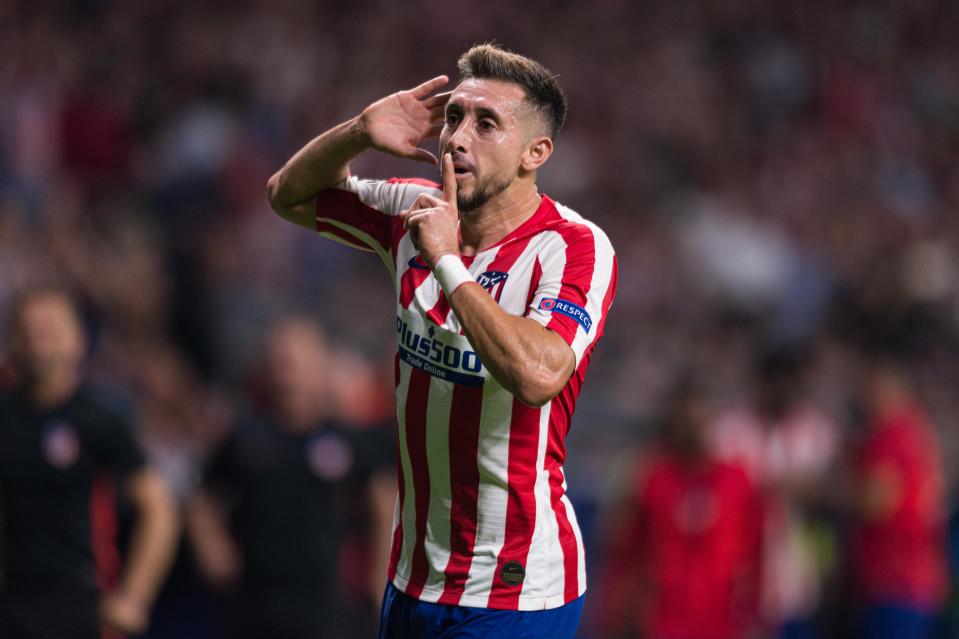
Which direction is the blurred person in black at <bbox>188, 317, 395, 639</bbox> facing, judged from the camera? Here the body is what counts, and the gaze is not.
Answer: toward the camera

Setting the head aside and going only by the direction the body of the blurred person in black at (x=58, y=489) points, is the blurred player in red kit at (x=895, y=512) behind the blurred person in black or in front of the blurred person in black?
behind

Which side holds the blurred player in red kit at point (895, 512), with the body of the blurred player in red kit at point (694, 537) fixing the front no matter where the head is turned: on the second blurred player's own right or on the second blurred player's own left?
on the second blurred player's own left

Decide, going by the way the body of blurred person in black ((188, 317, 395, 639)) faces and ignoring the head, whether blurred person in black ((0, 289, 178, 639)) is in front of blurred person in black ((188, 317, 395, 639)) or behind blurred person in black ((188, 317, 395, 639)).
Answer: in front

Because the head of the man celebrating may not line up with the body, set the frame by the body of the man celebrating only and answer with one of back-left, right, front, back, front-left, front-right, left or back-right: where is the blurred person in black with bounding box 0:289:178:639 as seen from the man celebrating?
right

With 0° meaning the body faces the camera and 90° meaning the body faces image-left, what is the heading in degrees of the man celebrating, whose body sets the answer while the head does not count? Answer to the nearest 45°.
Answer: approximately 45°

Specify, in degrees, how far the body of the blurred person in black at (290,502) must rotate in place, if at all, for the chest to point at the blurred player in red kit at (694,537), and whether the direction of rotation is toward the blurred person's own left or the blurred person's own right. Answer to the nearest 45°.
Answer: approximately 90° to the blurred person's own left

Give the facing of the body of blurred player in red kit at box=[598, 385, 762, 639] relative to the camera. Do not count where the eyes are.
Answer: toward the camera

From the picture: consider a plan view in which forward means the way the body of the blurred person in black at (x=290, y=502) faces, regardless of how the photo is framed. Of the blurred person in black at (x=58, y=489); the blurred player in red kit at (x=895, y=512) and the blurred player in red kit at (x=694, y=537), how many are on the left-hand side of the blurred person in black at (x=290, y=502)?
2
